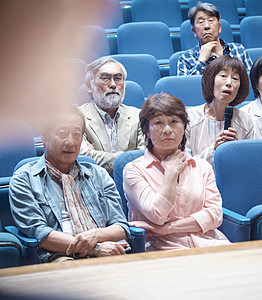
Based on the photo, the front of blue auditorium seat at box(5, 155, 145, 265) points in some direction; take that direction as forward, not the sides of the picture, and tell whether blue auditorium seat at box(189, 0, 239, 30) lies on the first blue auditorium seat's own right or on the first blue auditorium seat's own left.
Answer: on the first blue auditorium seat's own left

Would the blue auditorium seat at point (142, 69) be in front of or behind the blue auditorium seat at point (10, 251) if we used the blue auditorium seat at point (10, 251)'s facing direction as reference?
behind

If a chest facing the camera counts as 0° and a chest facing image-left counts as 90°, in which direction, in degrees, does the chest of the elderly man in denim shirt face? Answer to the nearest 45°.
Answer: approximately 315°

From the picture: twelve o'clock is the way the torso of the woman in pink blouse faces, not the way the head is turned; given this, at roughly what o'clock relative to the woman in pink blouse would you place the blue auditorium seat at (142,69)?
The blue auditorium seat is roughly at 6 o'clock from the woman in pink blouse.

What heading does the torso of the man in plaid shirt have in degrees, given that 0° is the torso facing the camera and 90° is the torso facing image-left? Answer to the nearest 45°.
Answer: approximately 0°
